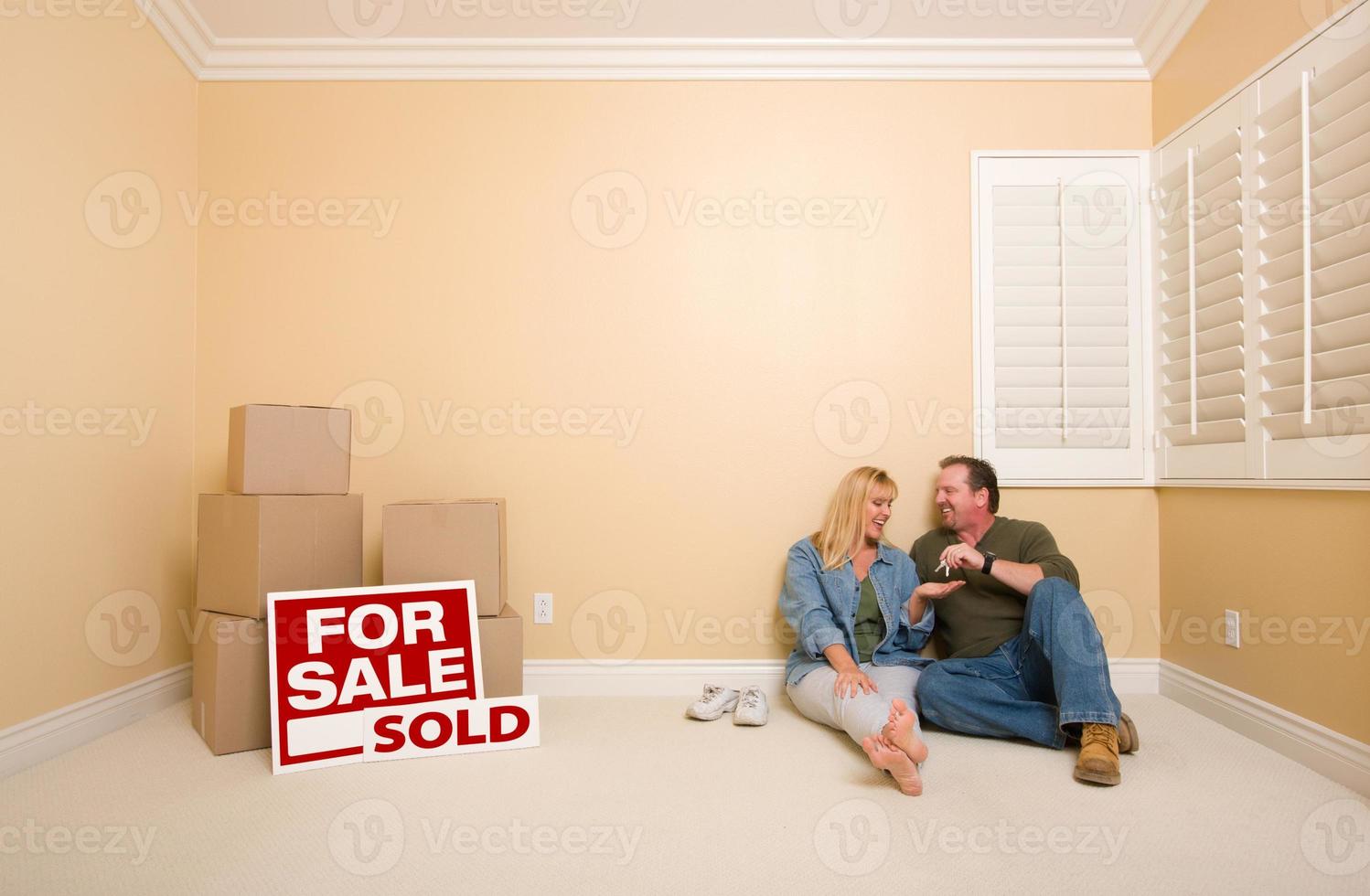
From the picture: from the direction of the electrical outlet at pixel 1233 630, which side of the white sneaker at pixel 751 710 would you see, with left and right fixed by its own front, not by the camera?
left

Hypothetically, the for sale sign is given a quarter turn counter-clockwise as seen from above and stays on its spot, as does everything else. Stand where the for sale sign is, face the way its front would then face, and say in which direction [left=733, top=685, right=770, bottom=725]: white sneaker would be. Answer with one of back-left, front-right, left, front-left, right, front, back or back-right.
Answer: front

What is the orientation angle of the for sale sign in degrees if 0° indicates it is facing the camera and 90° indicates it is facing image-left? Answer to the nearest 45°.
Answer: approximately 0°

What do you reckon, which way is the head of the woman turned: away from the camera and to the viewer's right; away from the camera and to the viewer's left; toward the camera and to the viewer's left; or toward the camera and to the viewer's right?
toward the camera and to the viewer's right

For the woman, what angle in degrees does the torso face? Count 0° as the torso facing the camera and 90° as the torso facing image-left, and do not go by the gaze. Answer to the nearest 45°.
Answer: approximately 315°

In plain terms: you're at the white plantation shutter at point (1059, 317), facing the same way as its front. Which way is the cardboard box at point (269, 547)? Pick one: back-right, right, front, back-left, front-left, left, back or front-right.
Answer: front-right

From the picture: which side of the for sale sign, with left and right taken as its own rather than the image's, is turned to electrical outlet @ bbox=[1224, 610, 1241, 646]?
left

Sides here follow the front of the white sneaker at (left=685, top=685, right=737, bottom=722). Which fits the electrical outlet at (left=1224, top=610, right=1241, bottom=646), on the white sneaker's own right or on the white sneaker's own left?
on the white sneaker's own left

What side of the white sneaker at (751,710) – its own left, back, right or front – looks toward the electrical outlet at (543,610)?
right

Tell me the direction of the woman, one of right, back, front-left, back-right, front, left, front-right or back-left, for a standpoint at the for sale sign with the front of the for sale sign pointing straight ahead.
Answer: left

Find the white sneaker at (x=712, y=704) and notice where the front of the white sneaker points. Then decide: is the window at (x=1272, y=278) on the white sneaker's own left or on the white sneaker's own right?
on the white sneaker's own left

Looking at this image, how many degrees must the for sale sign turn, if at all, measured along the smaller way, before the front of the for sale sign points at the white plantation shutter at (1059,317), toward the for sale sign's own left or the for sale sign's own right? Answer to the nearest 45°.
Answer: approximately 90° to the for sale sign's own left

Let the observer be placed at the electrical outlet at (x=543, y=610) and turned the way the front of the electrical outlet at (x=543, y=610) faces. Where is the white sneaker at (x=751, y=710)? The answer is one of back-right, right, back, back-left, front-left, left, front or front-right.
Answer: front-left

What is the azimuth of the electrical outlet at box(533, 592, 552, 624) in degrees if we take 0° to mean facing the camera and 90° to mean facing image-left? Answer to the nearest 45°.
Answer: approximately 0°
